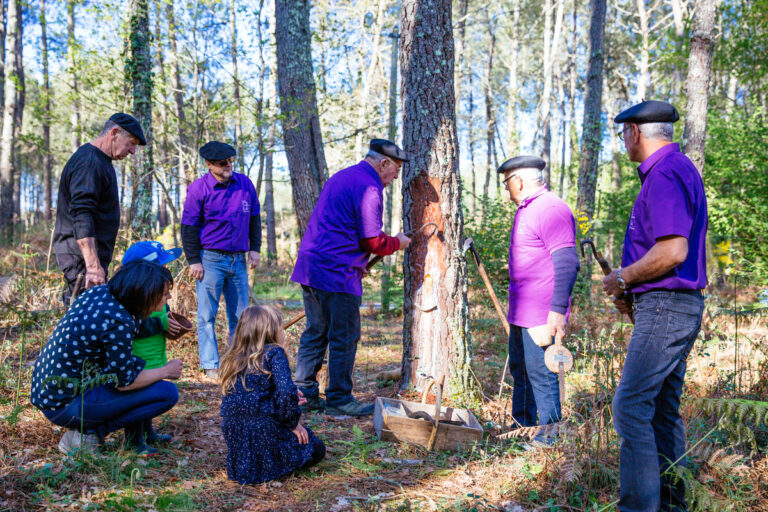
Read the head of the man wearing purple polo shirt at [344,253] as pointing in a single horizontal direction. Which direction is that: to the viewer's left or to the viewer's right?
to the viewer's right

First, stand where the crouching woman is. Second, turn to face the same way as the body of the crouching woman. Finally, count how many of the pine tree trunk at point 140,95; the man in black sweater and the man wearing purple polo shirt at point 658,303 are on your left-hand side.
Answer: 2

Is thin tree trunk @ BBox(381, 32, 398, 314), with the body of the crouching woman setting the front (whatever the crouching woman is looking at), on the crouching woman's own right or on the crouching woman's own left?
on the crouching woman's own left

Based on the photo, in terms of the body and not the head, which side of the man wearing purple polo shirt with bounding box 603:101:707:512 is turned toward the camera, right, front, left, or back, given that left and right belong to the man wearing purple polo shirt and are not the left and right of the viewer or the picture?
left

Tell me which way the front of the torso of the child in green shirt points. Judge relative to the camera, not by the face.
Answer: to the viewer's right

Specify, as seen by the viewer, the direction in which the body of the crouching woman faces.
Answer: to the viewer's right

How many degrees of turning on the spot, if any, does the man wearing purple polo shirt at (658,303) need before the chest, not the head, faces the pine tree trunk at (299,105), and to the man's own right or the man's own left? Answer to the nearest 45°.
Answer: approximately 45° to the man's own right

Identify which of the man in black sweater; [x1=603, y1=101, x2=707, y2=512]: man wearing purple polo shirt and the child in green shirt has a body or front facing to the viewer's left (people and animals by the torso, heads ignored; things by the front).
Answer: the man wearing purple polo shirt

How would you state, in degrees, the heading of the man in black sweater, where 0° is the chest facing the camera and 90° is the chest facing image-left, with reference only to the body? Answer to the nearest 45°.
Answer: approximately 270°

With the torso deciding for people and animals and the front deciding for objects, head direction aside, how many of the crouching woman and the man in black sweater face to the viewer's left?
0

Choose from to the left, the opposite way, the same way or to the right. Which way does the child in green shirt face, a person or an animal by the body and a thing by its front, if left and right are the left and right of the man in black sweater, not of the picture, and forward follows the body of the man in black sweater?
the same way

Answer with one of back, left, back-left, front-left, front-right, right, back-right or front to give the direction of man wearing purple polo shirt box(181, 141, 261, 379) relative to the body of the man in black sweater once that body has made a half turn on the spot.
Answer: back-right

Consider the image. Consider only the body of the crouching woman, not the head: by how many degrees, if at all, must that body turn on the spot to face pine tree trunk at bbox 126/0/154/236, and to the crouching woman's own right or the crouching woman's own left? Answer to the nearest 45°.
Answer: approximately 90° to the crouching woman's own left

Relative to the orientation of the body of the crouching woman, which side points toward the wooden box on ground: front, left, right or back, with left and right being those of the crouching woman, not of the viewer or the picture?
front

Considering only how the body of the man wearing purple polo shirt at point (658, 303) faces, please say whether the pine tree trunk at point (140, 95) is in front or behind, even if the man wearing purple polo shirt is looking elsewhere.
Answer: in front

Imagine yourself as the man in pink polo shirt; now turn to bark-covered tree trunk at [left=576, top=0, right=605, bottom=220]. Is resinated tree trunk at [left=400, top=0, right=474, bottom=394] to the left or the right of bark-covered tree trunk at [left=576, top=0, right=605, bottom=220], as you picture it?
left
